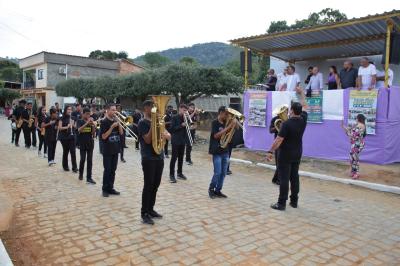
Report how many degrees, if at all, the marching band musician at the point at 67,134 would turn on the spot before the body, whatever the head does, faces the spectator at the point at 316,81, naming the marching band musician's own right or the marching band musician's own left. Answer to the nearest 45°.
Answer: approximately 45° to the marching band musician's own left

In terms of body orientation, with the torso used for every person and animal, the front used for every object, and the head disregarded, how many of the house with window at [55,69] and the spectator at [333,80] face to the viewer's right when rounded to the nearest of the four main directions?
0

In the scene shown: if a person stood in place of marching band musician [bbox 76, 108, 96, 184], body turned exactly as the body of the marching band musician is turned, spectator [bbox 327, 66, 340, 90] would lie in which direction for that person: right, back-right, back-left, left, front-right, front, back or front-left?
front-left

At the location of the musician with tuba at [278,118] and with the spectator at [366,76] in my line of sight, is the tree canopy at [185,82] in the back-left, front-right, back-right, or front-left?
front-left

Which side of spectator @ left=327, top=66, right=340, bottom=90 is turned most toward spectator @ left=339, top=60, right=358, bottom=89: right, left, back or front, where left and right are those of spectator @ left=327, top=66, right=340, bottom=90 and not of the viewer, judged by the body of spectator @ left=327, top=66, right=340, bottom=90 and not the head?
left

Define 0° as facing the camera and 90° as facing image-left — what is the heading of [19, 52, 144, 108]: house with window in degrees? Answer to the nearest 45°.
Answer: approximately 45°

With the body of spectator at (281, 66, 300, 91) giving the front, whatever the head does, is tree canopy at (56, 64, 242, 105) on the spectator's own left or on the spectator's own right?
on the spectator's own right

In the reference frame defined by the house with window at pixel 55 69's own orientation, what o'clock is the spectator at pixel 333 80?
The spectator is roughly at 10 o'clock from the house with window.

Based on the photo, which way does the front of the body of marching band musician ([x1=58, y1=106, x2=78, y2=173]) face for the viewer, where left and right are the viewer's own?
facing the viewer and to the right of the viewer

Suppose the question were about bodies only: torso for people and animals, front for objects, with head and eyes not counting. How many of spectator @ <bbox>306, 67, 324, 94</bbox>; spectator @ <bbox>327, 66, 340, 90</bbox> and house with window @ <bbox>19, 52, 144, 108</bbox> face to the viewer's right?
0

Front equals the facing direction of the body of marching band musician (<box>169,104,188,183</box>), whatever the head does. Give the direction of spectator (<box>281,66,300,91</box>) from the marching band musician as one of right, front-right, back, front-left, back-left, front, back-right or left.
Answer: left

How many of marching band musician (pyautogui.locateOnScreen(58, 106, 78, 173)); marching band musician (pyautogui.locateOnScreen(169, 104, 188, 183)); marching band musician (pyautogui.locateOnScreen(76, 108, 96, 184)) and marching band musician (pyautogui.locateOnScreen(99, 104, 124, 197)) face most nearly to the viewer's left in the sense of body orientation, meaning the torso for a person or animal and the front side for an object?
0

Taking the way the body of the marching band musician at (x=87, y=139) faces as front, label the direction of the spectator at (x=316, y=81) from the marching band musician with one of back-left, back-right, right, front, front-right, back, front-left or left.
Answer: front-left

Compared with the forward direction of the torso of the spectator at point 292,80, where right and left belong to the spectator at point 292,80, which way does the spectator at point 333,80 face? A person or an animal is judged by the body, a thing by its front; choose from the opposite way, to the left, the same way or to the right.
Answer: the same way

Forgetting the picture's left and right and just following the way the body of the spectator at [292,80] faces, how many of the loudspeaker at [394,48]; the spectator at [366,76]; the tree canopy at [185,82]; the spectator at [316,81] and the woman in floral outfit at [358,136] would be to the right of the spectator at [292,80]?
1
